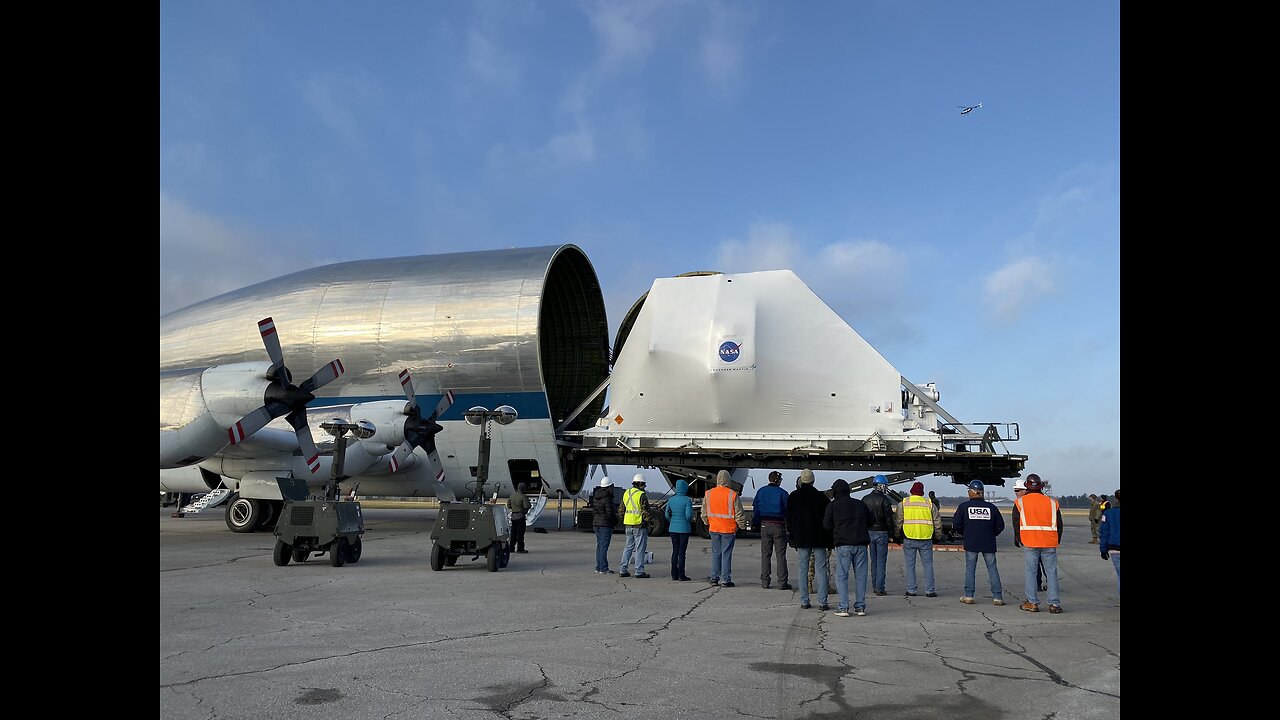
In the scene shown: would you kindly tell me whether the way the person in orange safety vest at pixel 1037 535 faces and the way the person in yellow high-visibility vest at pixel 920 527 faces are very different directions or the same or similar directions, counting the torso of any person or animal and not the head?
same or similar directions

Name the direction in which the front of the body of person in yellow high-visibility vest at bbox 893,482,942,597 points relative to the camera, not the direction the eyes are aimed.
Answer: away from the camera

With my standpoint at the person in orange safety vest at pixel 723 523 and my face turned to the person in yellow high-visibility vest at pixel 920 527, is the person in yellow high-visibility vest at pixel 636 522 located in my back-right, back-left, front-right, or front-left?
back-left

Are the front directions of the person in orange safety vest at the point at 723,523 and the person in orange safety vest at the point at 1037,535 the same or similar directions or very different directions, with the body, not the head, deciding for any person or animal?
same or similar directions

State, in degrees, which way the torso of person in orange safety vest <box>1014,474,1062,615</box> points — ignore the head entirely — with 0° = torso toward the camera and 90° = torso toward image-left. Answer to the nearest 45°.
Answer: approximately 180°

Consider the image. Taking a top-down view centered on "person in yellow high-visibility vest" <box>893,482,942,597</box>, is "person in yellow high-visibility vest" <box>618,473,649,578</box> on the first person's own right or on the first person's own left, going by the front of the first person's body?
on the first person's own left

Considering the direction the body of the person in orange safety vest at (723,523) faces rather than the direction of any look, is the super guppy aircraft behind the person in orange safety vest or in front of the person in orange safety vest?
in front

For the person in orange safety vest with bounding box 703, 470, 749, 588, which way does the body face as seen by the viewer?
away from the camera

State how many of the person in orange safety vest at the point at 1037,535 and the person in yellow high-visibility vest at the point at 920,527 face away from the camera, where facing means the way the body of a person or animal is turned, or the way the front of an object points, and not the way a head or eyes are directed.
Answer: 2

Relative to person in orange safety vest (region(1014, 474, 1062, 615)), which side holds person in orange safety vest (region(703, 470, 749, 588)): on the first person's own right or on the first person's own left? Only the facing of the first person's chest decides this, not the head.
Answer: on the first person's own left

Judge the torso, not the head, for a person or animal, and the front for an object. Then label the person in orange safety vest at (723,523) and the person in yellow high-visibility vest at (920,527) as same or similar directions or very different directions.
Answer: same or similar directions

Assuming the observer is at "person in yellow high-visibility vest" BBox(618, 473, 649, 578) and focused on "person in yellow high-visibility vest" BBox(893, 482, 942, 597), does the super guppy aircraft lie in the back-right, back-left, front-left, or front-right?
back-left

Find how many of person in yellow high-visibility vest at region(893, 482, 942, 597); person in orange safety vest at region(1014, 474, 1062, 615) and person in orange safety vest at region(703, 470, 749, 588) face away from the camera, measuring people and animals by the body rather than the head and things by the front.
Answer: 3
